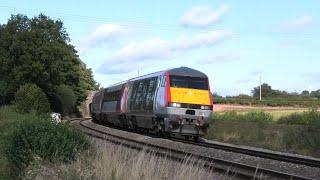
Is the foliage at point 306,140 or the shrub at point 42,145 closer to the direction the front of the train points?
the foliage

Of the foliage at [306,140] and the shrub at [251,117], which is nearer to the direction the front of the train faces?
the foliage

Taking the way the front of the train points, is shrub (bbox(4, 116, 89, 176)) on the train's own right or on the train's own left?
on the train's own right

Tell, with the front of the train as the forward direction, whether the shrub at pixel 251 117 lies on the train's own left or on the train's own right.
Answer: on the train's own left

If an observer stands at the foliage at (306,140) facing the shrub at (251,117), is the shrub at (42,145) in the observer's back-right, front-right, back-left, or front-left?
back-left

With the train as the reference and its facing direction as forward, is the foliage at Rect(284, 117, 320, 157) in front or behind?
in front
